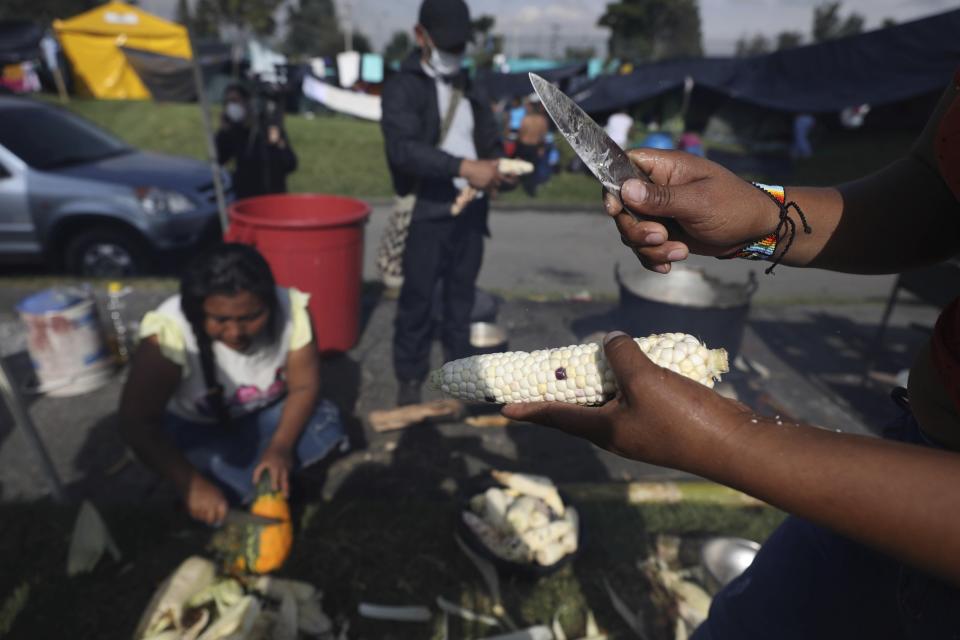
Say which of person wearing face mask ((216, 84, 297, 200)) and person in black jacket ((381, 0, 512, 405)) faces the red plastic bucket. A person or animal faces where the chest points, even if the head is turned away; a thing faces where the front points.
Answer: the person wearing face mask

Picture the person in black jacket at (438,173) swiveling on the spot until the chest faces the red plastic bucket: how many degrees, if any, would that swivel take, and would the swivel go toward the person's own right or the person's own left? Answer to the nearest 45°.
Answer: approximately 135° to the person's own right

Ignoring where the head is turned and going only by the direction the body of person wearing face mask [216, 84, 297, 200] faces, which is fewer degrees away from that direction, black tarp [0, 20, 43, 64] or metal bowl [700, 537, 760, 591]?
the metal bowl

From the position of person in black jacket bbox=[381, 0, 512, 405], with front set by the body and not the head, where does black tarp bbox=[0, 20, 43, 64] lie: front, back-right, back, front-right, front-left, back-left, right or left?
back

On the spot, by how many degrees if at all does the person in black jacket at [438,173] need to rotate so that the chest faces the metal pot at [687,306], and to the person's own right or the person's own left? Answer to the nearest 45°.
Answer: approximately 45° to the person's own left

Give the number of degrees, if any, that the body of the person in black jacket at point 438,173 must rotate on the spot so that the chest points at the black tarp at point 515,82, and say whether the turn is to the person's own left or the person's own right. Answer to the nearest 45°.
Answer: approximately 135° to the person's own left

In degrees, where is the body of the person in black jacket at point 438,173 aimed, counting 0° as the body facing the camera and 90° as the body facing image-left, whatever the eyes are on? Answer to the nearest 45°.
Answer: approximately 315°

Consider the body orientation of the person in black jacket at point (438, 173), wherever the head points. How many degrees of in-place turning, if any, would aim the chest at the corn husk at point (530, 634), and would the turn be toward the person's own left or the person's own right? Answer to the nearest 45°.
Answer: approximately 45° to the person's own right

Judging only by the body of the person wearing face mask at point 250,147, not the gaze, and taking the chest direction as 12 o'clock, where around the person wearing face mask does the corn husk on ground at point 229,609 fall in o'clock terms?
The corn husk on ground is roughly at 12 o'clock from the person wearing face mask.

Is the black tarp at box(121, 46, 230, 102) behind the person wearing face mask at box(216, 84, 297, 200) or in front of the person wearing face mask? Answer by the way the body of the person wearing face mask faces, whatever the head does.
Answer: behind

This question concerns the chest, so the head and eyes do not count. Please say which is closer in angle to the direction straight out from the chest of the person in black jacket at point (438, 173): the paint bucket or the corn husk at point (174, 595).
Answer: the corn husk

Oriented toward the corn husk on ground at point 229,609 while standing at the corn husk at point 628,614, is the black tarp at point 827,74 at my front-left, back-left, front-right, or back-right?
back-right

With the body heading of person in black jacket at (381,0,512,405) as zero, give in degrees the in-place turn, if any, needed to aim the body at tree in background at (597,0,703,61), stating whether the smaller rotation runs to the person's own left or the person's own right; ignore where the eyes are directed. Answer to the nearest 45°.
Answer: approximately 135° to the person's own left
